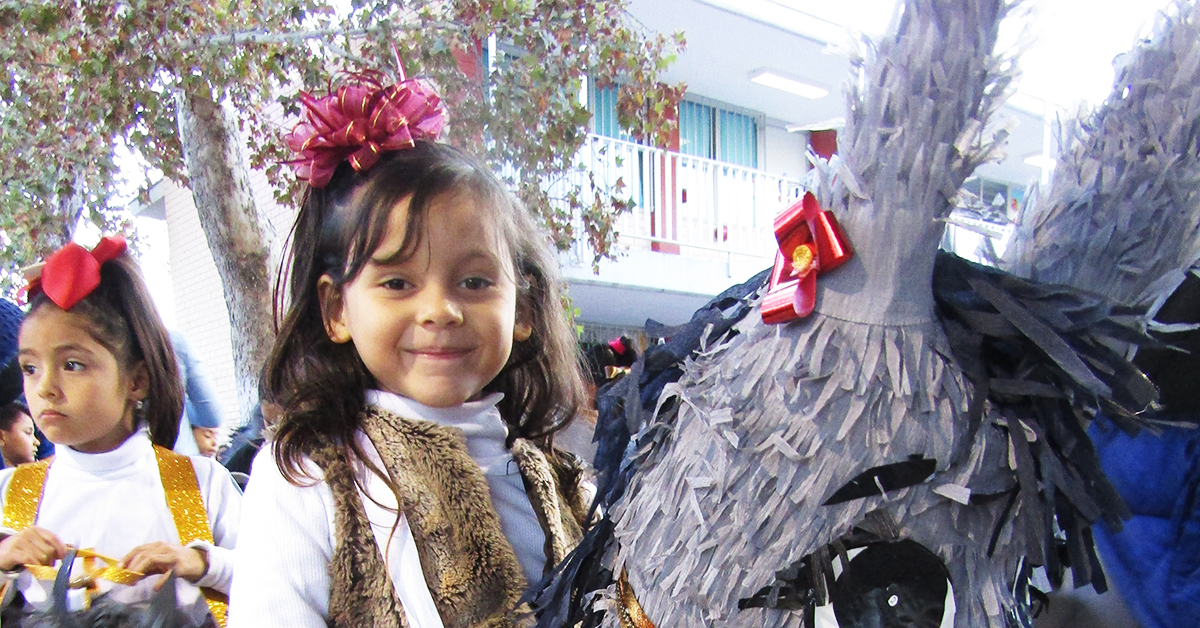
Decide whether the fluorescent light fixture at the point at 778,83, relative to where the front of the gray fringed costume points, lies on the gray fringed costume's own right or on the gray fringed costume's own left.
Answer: on the gray fringed costume's own right

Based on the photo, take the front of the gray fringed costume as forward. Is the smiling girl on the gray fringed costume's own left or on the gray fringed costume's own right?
on the gray fringed costume's own right

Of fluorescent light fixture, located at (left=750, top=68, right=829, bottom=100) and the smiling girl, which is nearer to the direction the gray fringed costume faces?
the smiling girl

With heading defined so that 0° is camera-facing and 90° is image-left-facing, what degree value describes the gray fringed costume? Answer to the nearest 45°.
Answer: approximately 45°
